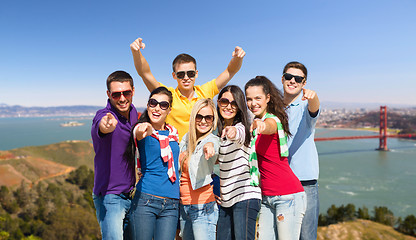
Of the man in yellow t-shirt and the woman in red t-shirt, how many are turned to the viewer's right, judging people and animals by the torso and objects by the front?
0

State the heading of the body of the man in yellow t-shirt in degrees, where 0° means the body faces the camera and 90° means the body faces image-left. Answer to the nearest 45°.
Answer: approximately 0°

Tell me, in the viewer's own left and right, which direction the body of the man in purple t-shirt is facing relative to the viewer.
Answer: facing the viewer and to the right of the viewer

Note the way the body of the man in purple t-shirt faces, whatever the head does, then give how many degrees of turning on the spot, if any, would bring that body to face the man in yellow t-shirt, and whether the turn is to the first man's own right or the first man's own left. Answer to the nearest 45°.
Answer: approximately 90° to the first man's own left

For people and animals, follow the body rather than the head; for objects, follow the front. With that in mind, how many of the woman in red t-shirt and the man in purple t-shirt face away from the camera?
0

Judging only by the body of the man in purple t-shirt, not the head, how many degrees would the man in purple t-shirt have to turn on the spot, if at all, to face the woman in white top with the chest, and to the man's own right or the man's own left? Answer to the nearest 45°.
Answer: approximately 45° to the man's own left
